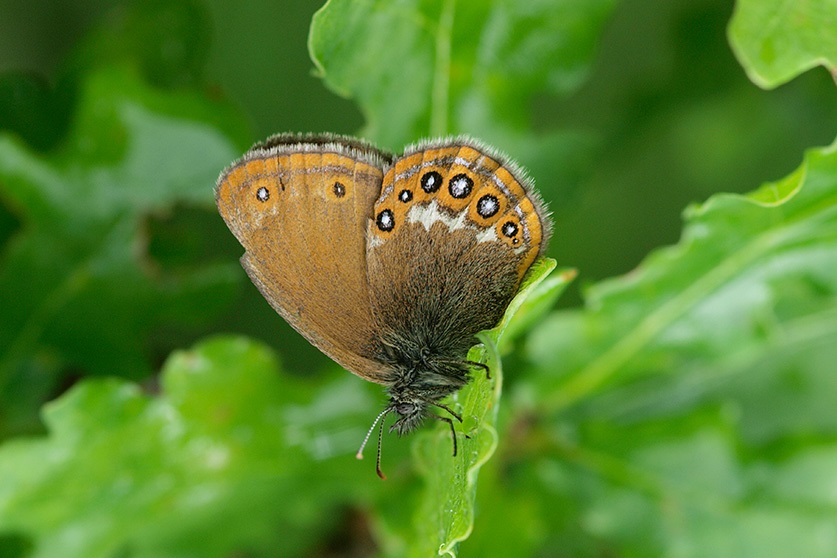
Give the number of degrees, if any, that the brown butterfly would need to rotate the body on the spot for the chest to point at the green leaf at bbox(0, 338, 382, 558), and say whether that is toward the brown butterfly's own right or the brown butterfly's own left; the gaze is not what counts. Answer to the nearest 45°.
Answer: approximately 45° to the brown butterfly's own right

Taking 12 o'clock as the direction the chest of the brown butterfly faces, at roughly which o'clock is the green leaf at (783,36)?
The green leaf is roughly at 7 o'clock from the brown butterfly.

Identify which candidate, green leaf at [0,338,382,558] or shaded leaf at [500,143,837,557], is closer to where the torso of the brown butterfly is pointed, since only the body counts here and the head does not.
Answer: the green leaf

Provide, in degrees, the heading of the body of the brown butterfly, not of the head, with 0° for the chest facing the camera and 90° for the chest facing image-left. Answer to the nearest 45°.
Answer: approximately 90°

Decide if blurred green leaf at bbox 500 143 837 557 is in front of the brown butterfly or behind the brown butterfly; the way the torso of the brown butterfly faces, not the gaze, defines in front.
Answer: behind

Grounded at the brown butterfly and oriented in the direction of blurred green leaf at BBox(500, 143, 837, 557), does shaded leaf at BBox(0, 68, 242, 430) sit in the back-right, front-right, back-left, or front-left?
back-left
